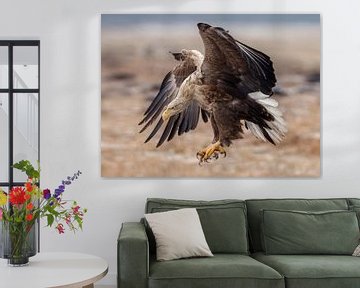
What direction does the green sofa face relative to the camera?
toward the camera

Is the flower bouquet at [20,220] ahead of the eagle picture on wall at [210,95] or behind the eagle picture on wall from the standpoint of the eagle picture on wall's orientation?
ahead

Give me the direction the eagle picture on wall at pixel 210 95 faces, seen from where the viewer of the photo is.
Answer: facing the viewer

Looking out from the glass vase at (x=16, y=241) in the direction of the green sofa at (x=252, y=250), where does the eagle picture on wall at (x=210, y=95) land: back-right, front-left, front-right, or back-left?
front-left

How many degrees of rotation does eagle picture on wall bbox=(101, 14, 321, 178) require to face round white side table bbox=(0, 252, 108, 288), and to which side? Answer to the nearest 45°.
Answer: approximately 45° to its right

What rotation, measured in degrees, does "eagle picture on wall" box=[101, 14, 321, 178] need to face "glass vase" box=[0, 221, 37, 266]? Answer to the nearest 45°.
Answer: approximately 45° to its right

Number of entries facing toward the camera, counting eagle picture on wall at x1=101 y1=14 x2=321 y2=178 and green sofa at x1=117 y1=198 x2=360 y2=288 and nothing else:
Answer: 2

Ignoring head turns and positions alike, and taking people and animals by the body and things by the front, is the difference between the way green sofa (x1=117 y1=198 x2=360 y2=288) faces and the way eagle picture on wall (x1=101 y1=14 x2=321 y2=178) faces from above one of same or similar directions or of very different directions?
same or similar directions
